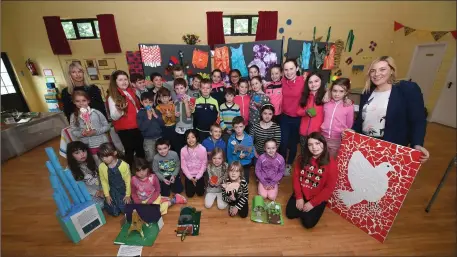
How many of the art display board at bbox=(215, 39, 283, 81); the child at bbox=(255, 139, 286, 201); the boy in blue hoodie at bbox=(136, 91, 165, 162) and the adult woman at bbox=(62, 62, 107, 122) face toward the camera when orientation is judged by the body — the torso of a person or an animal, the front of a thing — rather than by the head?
4

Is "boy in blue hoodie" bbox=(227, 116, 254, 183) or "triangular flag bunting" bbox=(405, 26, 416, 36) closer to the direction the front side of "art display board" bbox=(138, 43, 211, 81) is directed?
the boy in blue hoodie

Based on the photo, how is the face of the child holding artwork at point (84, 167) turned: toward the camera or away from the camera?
toward the camera

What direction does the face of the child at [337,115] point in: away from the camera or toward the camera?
toward the camera

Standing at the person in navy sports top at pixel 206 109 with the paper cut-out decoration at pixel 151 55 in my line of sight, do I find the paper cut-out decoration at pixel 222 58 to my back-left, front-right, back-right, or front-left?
front-right

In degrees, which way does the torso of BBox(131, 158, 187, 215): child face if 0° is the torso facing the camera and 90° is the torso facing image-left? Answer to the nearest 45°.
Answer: approximately 0°

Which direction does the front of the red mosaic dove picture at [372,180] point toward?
toward the camera

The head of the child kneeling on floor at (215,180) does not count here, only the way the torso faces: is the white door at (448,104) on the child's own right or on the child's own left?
on the child's own left

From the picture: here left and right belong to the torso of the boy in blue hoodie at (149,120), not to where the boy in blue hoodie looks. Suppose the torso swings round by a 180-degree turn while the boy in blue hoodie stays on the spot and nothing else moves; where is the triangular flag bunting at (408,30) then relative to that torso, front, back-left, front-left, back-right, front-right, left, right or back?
right

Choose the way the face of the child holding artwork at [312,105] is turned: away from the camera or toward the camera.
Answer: toward the camera

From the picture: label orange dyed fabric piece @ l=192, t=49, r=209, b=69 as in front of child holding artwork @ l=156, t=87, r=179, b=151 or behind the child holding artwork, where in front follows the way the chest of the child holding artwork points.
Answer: behind

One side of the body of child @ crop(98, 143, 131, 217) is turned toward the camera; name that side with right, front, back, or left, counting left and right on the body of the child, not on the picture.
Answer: front

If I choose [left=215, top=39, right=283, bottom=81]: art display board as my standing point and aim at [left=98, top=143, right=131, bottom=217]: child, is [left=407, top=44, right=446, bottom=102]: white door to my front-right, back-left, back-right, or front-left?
back-left

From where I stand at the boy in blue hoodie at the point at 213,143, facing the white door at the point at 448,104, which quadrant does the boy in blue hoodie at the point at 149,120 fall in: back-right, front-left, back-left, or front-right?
back-left

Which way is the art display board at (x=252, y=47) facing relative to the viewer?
toward the camera

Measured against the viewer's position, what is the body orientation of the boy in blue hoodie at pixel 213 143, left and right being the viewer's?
facing the viewer

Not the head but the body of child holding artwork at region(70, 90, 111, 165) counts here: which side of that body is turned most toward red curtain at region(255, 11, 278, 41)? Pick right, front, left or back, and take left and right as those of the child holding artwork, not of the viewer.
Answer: left
